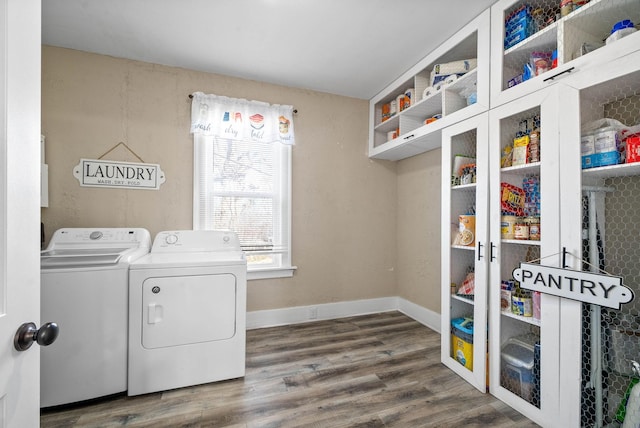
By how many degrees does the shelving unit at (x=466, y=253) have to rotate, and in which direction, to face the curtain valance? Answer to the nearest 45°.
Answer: approximately 45° to its right

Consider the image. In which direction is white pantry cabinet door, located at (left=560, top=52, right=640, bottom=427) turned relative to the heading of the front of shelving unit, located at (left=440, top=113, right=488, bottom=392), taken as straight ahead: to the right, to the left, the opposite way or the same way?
the same way

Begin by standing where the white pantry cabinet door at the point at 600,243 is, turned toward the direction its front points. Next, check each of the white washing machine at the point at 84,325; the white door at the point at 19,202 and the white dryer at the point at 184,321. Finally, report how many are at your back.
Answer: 0

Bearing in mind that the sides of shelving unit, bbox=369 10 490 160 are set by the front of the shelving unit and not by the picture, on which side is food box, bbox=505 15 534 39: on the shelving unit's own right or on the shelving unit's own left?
on the shelving unit's own left

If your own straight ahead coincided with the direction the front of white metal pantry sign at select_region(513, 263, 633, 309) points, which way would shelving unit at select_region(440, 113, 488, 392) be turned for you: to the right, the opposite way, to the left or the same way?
the same way

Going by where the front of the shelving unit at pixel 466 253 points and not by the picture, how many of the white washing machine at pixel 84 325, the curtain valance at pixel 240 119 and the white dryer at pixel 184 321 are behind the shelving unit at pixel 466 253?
0

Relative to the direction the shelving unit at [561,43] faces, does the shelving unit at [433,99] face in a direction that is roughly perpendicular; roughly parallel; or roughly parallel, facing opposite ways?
roughly parallel

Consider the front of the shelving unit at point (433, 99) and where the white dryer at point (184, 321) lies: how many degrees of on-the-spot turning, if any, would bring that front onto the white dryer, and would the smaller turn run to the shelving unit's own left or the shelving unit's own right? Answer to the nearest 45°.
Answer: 0° — it already faces it

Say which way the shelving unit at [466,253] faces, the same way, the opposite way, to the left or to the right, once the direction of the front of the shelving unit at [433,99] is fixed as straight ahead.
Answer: the same way

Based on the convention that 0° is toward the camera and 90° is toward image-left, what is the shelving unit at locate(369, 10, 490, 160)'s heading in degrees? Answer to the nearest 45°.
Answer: approximately 45°

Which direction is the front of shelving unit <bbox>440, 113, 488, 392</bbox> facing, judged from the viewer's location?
facing the viewer and to the left of the viewer

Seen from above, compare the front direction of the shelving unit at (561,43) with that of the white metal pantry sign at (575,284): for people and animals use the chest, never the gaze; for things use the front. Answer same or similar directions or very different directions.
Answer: same or similar directions
